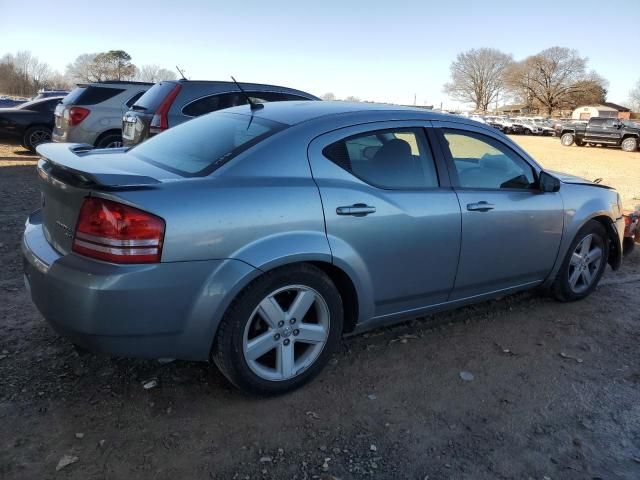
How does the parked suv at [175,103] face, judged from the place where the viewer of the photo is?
facing away from the viewer and to the right of the viewer

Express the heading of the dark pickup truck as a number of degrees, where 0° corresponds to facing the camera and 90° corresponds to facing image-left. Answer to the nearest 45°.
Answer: approximately 315°

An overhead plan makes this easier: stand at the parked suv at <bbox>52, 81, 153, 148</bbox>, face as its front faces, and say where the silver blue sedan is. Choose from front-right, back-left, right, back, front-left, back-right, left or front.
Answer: back-right

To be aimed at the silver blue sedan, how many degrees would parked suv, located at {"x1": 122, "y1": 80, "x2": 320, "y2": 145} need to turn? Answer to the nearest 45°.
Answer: approximately 135° to its right

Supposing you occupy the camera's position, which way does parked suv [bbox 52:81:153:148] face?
facing away from the viewer and to the right of the viewer

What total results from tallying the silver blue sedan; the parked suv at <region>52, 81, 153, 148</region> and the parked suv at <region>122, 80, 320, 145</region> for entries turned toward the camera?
0

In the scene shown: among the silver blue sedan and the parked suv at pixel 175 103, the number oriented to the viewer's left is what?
0

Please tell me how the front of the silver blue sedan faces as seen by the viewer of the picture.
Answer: facing away from the viewer and to the right of the viewer

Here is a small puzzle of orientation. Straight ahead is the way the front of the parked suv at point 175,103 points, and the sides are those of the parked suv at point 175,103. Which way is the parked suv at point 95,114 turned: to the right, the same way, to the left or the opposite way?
the same way

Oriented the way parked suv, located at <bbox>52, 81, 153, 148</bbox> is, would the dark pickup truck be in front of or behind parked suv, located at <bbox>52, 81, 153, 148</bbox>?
in front

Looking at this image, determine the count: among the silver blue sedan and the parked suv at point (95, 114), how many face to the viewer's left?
0

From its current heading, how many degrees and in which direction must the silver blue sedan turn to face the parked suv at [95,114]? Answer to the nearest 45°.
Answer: approximately 90° to its left

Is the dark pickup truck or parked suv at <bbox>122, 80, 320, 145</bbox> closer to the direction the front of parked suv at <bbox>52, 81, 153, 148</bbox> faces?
the dark pickup truck

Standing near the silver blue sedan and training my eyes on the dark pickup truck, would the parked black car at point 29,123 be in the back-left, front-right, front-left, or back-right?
front-left

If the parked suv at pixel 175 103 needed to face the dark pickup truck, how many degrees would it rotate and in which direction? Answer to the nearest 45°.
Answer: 0° — it already faces it

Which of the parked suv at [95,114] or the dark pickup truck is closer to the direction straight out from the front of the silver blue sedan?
the dark pickup truck

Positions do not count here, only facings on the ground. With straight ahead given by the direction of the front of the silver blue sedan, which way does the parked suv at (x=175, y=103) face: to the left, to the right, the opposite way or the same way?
the same way
